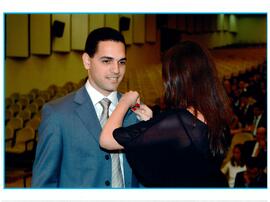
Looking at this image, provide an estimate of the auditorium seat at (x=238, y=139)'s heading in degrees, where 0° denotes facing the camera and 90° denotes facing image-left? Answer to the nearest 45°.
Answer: approximately 45°

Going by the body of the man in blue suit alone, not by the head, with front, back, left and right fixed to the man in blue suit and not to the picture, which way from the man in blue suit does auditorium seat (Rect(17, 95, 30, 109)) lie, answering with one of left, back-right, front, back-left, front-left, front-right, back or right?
back

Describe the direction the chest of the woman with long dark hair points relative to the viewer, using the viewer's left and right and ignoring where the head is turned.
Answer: facing away from the viewer and to the left of the viewer

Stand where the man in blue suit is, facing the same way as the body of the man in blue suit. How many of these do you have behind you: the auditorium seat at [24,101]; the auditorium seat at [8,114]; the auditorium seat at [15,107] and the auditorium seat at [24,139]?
4

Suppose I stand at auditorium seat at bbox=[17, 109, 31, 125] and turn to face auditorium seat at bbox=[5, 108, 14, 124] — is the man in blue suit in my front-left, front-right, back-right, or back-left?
back-left

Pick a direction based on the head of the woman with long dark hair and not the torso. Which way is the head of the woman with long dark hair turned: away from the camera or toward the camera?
away from the camera

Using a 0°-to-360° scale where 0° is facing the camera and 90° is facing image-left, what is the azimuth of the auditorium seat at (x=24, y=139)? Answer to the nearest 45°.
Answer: approximately 45°

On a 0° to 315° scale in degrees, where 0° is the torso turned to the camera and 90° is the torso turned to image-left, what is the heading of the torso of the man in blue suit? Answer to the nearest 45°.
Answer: approximately 315°

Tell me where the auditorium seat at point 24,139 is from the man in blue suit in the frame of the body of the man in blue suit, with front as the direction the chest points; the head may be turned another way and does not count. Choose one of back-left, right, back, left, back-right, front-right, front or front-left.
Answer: back

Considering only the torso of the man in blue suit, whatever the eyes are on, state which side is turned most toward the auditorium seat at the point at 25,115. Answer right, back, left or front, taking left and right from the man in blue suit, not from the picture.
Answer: back
